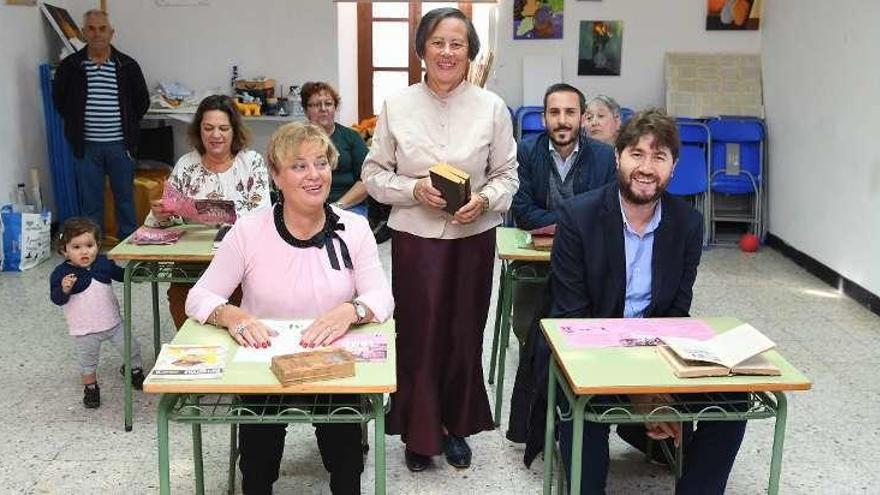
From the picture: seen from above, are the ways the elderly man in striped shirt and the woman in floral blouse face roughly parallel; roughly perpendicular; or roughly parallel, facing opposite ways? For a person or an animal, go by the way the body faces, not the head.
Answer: roughly parallel

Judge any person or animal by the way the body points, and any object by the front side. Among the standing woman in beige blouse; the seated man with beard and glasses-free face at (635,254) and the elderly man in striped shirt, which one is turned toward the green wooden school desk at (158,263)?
the elderly man in striped shirt

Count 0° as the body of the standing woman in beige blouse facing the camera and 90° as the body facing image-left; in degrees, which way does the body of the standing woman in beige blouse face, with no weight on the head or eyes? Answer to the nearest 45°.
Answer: approximately 0°

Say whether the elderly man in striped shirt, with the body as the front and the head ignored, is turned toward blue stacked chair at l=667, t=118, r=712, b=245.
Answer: no

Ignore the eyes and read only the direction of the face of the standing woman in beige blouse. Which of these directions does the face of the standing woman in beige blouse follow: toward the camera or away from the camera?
toward the camera

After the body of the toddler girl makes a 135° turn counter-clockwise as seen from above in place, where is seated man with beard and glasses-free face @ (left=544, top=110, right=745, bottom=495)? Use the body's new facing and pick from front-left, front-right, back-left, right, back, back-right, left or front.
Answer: right

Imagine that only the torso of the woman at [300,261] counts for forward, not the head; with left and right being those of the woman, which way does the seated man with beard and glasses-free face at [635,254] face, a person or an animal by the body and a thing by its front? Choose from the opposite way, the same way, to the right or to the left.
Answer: the same way

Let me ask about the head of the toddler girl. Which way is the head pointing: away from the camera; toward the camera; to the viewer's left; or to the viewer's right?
toward the camera

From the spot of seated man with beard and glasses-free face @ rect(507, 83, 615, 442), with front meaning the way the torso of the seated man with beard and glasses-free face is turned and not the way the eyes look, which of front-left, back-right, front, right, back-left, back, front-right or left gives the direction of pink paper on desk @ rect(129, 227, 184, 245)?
right

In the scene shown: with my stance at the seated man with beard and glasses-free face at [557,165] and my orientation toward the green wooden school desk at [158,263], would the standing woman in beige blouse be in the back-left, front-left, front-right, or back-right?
front-left

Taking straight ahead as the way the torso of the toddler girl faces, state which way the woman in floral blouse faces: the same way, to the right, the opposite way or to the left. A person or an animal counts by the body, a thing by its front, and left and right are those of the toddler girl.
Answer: the same way

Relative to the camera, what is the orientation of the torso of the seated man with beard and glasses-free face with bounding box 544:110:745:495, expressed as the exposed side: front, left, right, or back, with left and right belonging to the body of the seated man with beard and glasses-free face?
front

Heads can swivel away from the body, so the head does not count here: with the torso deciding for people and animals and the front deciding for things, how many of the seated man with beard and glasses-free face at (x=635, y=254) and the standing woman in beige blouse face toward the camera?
2

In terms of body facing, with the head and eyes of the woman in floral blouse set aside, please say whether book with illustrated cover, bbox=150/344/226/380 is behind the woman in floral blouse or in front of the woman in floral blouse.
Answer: in front

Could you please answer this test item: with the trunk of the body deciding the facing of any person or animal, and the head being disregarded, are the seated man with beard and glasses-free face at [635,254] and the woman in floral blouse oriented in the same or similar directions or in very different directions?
same or similar directions

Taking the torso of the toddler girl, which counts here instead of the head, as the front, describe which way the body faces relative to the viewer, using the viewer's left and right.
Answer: facing the viewer

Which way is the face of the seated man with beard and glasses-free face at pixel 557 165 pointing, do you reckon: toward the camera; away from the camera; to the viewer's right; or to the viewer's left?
toward the camera

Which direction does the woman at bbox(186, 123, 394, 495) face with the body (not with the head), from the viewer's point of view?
toward the camera
